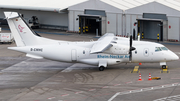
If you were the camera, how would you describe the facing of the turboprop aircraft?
facing to the right of the viewer
